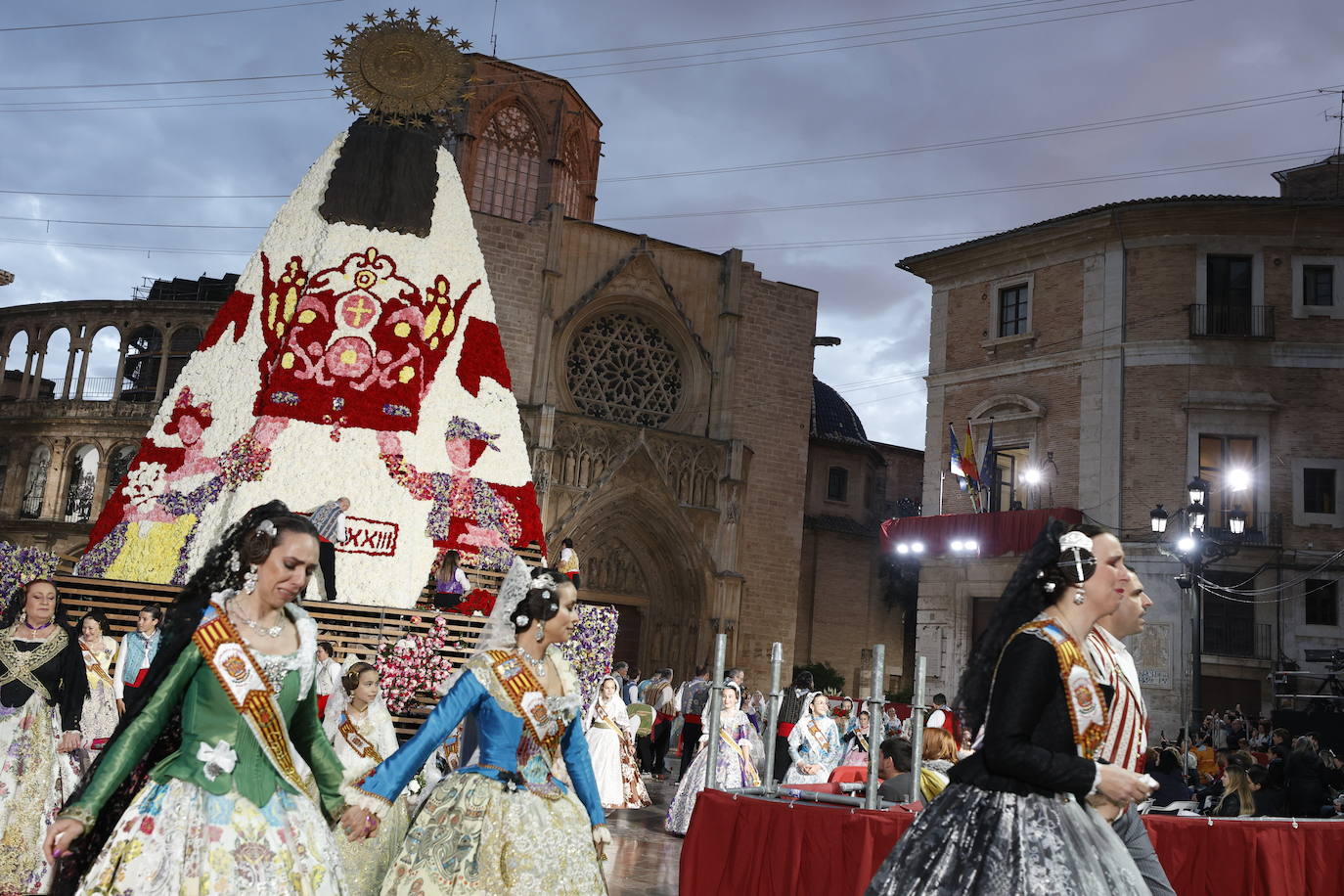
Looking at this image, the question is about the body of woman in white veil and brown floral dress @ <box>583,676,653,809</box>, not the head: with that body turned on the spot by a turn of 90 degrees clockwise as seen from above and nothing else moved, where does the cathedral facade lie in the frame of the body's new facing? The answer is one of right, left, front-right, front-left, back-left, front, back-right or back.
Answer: right

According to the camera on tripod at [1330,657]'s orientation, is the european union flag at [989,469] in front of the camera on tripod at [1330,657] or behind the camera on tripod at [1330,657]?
in front

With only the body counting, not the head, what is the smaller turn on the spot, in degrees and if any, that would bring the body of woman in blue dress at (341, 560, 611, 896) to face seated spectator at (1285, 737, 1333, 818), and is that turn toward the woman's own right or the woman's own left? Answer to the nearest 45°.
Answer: approximately 90° to the woman's own left

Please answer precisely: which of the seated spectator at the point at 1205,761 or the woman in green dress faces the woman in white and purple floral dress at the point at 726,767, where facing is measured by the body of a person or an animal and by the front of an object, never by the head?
the seated spectator

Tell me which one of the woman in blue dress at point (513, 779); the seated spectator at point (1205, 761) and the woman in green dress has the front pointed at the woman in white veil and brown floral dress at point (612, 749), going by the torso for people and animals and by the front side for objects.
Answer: the seated spectator

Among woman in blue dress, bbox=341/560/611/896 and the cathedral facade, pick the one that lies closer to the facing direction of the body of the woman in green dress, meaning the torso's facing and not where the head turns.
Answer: the woman in blue dress

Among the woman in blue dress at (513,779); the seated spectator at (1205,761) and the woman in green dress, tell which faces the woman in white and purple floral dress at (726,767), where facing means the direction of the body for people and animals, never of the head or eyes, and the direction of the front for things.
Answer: the seated spectator

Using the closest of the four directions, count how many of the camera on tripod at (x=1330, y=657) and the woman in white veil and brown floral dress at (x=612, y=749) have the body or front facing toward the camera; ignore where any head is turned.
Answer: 1

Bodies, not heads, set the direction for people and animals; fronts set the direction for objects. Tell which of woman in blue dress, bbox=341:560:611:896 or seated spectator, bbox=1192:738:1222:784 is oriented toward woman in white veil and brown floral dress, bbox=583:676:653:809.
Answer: the seated spectator

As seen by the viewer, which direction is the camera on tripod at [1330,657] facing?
to the viewer's left

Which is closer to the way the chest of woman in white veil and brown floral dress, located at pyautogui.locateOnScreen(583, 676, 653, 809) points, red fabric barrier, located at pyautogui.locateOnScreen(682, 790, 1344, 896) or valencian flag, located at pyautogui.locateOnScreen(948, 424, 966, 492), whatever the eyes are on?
the red fabric barrier
